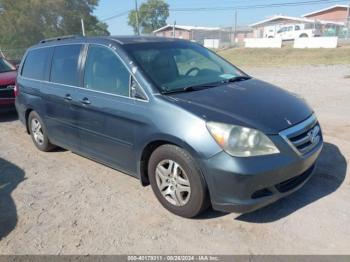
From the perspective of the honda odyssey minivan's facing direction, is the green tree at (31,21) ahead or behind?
behind

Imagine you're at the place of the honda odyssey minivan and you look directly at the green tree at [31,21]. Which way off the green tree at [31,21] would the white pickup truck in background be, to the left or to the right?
right

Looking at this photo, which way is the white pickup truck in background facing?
to the viewer's left

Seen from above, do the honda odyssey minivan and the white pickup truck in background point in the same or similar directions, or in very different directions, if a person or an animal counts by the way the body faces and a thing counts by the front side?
very different directions

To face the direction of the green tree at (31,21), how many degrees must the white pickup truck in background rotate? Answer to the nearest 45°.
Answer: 0° — it already faces it

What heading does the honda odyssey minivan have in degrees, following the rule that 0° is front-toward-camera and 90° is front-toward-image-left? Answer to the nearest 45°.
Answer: approximately 315°

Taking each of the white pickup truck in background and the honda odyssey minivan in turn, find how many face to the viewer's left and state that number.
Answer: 1

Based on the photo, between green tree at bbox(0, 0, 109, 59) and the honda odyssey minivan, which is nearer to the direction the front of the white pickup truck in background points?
the green tree

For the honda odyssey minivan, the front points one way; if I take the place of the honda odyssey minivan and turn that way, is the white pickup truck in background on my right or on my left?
on my left

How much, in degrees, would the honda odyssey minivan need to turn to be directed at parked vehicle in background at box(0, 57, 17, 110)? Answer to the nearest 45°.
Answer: approximately 180°

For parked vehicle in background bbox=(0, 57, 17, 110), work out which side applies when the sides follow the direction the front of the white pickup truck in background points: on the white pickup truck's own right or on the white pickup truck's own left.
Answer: on the white pickup truck's own left
